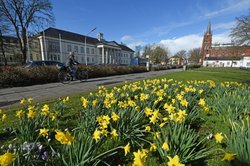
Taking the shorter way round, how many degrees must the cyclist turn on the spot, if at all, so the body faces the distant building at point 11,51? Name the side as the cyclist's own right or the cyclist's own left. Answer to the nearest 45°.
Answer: approximately 90° to the cyclist's own left

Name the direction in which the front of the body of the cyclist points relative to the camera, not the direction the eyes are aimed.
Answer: to the viewer's right
